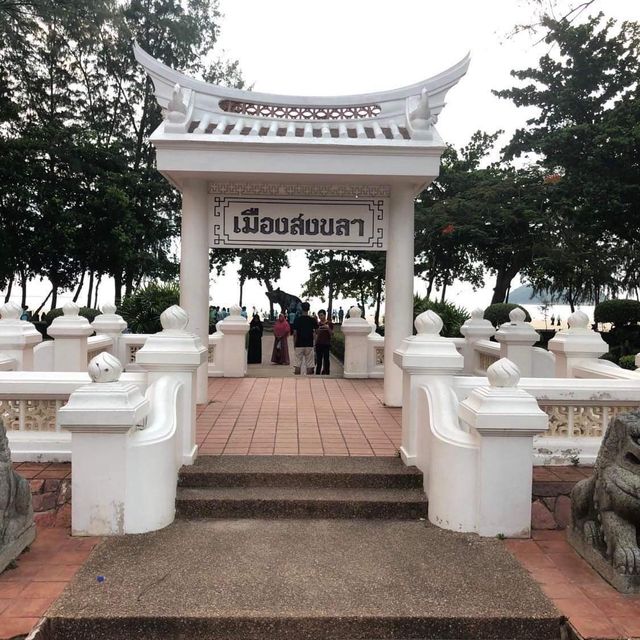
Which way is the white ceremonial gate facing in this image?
toward the camera

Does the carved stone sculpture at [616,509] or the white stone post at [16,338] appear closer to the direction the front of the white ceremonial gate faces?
the carved stone sculpture

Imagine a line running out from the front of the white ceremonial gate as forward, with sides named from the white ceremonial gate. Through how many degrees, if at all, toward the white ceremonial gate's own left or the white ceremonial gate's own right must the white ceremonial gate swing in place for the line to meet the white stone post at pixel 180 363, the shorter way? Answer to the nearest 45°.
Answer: approximately 45° to the white ceremonial gate's own right

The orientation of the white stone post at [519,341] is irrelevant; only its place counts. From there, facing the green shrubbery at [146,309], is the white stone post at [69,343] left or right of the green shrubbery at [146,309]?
left

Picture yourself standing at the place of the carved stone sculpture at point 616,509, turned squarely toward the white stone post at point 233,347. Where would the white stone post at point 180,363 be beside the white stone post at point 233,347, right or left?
left
